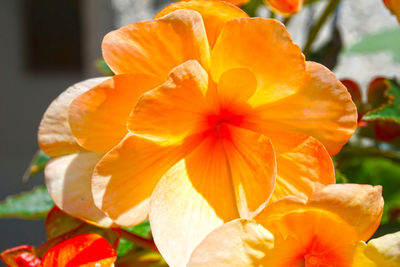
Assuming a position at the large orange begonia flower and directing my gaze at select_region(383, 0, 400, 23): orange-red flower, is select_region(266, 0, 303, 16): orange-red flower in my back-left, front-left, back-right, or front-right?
front-left

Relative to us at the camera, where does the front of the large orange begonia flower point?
facing the viewer

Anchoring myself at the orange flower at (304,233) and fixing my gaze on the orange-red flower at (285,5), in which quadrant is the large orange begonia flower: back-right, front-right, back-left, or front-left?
front-left
